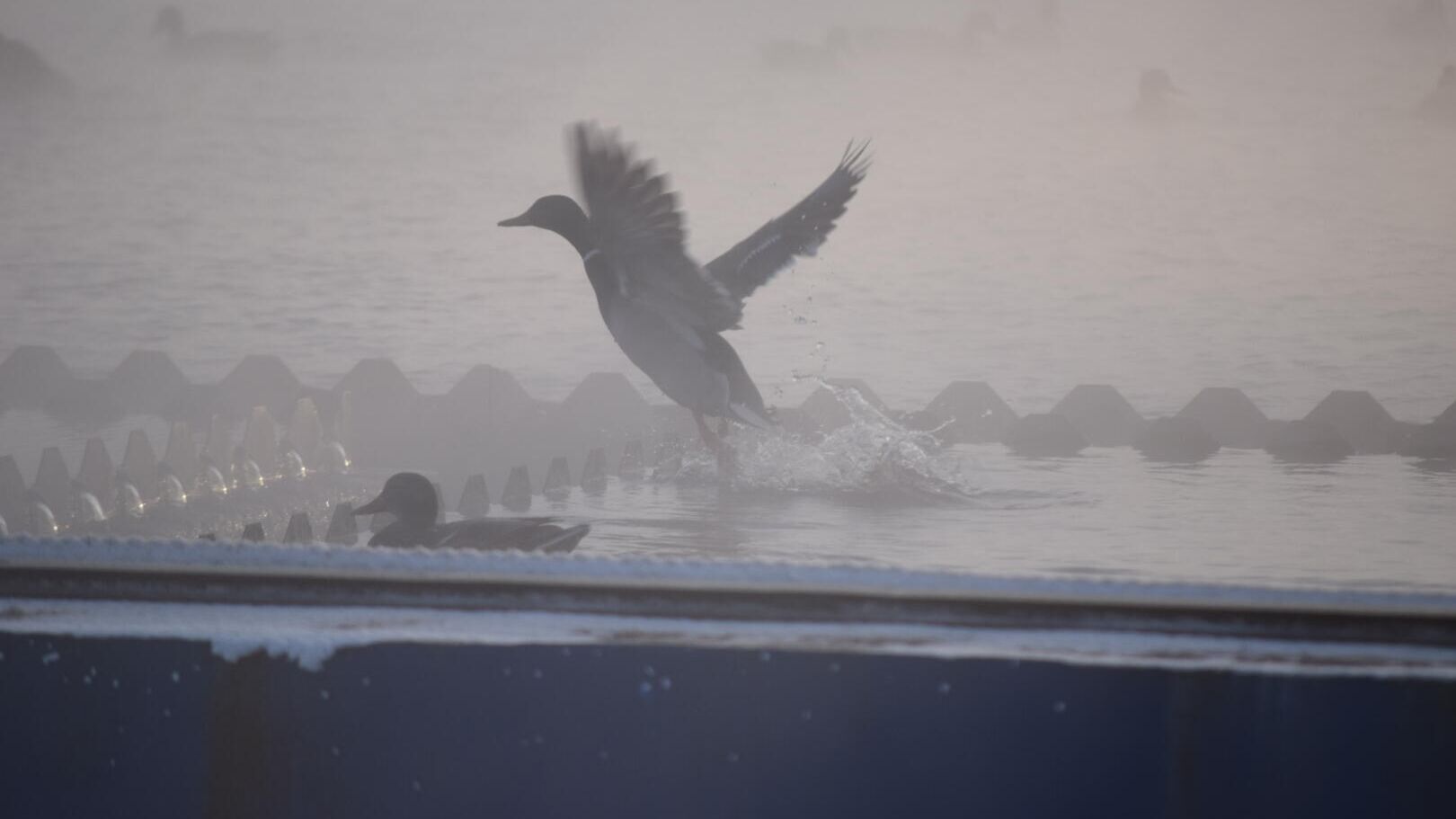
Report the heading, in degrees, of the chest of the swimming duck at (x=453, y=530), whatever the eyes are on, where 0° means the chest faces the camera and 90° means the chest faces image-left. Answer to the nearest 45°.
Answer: approximately 90°

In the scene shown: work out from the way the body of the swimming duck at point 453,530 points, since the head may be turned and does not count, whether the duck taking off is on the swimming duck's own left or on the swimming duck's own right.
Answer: on the swimming duck's own right
